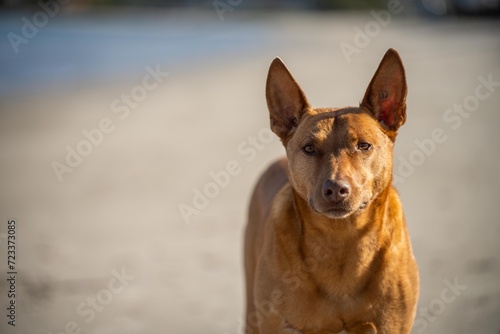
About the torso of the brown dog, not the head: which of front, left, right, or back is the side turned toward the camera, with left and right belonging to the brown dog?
front
